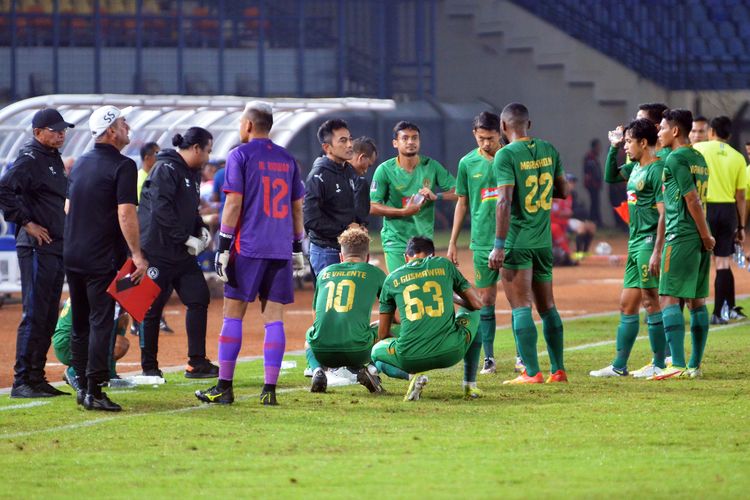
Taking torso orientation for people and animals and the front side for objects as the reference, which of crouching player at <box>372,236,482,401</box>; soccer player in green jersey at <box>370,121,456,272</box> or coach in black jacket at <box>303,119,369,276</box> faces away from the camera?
the crouching player

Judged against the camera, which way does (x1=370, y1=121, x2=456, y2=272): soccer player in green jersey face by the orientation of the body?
toward the camera

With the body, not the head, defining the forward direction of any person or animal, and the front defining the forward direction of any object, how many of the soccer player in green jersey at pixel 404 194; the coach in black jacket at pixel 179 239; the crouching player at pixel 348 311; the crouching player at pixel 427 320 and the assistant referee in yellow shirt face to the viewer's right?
1

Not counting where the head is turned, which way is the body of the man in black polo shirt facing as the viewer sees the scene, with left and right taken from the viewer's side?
facing away from the viewer and to the right of the viewer

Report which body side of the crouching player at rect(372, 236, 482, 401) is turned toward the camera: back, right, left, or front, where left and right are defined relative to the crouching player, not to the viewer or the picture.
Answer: back

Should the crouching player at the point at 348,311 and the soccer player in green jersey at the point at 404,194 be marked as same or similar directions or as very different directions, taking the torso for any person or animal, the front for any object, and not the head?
very different directions

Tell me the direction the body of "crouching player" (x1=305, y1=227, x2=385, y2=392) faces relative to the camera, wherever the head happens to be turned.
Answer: away from the camera

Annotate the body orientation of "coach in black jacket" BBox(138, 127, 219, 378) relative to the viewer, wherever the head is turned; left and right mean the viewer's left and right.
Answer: facing to the right of the viewer

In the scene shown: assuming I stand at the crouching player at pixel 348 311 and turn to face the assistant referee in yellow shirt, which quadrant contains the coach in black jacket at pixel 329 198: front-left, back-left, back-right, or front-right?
front-left

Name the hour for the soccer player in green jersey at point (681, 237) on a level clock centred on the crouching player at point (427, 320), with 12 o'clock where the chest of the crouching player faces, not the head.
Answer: The soccer player in green jersey is roughly at 2 o'clock from the crouching player.

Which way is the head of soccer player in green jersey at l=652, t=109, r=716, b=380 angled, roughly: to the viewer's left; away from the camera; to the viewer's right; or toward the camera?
to the viewer's left

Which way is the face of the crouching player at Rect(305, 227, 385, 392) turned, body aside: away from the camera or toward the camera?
away from the camera

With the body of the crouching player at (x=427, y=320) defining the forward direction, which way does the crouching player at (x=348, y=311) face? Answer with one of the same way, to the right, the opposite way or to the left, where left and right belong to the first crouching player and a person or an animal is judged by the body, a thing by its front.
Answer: the same way

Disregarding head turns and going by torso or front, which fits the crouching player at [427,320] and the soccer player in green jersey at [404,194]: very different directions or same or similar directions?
very different directions

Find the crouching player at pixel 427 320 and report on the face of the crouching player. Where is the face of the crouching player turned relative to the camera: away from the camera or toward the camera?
away from the camera

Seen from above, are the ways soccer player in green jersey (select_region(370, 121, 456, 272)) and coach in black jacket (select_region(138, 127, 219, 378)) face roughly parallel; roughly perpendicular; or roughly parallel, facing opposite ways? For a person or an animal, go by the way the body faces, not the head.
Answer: roughly perpendicular

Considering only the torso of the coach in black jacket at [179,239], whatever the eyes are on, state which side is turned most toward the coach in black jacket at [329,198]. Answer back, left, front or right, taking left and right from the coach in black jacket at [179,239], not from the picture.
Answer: front
